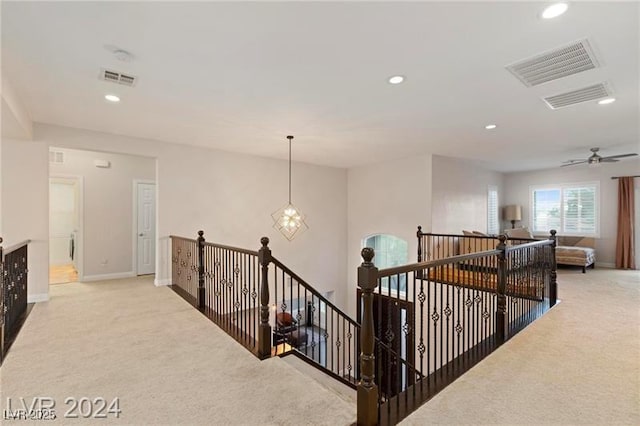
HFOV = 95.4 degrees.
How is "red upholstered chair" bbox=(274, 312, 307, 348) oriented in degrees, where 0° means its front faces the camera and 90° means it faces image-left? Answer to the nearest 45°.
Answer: approximately 315°

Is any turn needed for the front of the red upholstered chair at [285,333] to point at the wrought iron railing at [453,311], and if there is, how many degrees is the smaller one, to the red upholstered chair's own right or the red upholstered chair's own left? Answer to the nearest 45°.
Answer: approximately 45° to the red upholstered chair's own left

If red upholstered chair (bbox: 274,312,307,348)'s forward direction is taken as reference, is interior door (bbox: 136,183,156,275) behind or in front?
behind

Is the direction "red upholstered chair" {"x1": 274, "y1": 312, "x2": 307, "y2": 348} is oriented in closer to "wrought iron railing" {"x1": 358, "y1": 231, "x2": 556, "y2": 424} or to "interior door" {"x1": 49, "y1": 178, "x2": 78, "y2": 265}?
the wrought iron railing
